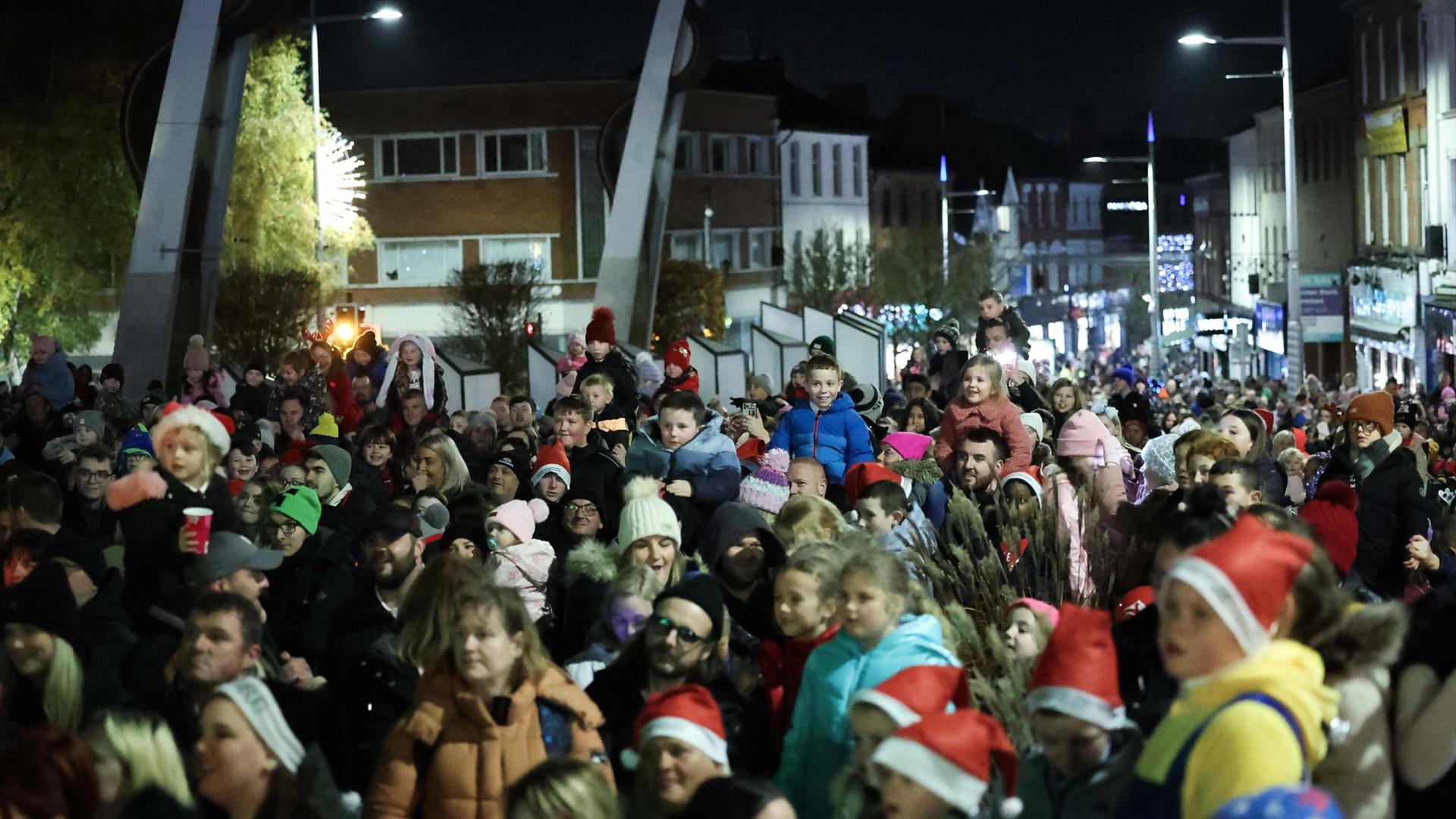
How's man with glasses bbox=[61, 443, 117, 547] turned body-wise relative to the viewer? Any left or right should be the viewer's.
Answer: facing the viewer

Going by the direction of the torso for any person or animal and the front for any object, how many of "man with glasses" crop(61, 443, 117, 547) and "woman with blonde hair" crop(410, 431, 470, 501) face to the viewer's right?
0

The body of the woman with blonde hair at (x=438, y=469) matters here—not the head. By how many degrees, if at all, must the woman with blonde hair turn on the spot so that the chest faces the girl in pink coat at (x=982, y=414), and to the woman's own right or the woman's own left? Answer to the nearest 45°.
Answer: approximately 135° to the woman's own left

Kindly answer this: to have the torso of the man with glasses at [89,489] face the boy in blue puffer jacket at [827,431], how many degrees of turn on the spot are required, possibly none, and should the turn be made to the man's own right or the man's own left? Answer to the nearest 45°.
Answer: approximately 90° to the man's own left

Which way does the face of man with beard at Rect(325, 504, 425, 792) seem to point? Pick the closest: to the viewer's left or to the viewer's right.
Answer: to the viewer's left

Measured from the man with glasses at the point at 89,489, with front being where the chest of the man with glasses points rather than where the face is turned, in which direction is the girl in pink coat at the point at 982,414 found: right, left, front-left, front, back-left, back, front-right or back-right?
left

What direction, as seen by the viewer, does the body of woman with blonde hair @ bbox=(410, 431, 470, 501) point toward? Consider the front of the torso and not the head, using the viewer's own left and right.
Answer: facing the viewer and to the left of the viewer

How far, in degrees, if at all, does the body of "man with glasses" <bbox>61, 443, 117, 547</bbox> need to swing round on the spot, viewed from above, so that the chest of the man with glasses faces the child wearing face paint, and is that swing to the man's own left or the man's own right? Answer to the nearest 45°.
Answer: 0° — they already face them

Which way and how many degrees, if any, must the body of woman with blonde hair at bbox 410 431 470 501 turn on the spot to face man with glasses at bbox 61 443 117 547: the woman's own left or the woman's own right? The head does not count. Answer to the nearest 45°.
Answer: approximately 45° to the woman's own right
